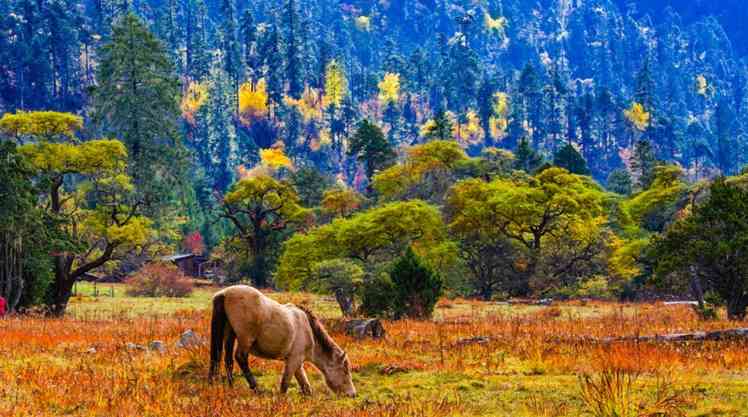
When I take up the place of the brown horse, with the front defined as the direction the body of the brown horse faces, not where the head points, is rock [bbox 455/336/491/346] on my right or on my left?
on my left

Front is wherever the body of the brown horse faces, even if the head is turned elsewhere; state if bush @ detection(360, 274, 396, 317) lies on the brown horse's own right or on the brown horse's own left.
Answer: on the brown horse's own left

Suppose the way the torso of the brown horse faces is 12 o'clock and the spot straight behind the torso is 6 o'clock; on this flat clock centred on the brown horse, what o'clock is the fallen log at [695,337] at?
The fallen log is roughly at 11 o'clock from the brown horse.

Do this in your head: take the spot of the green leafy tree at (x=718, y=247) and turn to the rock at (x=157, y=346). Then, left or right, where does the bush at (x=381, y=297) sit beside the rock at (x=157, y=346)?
right

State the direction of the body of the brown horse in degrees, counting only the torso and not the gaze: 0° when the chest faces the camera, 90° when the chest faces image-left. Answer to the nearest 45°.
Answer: approximately 270°

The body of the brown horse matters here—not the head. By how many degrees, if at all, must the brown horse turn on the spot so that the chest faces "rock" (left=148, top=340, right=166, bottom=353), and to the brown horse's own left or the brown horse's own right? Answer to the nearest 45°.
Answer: approximately 135° to the brown horse's own left

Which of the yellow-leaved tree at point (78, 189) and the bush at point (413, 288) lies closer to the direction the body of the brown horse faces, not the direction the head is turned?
the bush

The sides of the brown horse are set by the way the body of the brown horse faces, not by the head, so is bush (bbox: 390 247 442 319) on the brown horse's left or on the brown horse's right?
on the brown horse's left

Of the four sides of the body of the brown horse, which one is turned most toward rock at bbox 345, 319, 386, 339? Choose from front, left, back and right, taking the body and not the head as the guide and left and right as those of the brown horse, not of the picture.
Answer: left

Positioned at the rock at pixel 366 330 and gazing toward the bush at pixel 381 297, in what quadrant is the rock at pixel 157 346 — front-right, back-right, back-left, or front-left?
back-left

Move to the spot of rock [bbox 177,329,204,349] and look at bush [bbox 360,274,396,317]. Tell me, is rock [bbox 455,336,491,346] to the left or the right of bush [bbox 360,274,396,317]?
right

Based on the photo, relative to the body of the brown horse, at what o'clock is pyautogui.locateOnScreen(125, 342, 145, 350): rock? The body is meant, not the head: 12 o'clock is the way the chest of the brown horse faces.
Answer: The rock is roughly at 8 o'clock from the brown horse.

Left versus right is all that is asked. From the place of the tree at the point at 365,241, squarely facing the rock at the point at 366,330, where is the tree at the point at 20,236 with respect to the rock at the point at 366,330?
right
